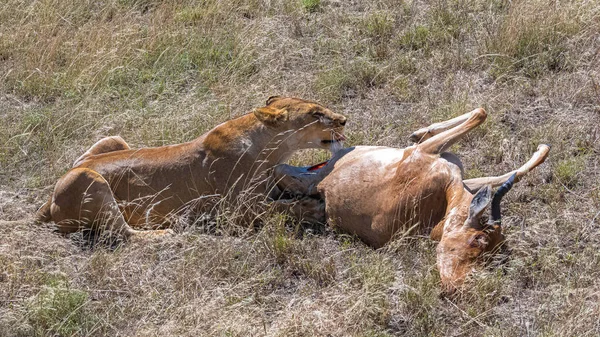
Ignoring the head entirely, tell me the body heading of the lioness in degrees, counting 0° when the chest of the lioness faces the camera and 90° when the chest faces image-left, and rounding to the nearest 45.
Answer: approximately 270°
